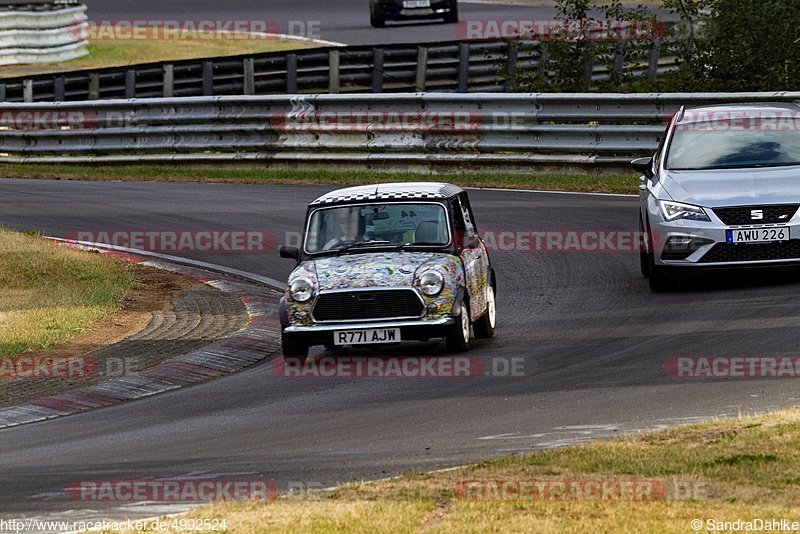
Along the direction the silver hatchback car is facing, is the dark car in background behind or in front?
behind

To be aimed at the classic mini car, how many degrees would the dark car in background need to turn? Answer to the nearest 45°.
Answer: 0° — it already faces it

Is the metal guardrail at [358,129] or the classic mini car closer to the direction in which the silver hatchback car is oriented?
the classic mini car

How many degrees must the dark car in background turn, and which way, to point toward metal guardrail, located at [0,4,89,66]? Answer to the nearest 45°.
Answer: approximately 90° to its right

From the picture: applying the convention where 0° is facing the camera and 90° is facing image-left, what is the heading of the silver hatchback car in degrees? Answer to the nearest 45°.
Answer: approximately 0°

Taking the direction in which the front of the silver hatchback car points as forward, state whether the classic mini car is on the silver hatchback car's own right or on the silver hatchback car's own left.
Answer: on the silver hatchback car's own right

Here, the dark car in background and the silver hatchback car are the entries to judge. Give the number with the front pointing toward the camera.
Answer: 2

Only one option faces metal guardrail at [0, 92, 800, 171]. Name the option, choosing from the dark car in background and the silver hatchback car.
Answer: the dark car in background

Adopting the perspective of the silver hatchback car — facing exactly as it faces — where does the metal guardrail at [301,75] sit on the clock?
The metal guardrail is roughly at 5 o'clock from the silver hatchback car.

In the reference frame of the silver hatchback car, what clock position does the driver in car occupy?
The driver in car is roughly at 2 o'clock from the silver hatchback car.
